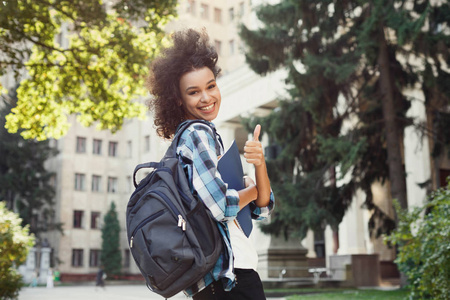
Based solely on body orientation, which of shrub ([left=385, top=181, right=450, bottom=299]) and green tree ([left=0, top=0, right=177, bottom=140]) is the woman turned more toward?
the shrub

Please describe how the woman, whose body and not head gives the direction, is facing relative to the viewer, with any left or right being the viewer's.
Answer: facing to the right of the viewer

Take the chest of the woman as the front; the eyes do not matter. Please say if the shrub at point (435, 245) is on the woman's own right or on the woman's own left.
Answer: on the woman's own left

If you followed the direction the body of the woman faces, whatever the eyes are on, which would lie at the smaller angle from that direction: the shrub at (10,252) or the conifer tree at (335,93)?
the conifer tree

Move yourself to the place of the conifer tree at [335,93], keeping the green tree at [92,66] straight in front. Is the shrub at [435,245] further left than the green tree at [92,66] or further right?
left

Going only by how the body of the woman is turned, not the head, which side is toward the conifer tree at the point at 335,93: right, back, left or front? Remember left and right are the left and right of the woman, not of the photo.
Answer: left
